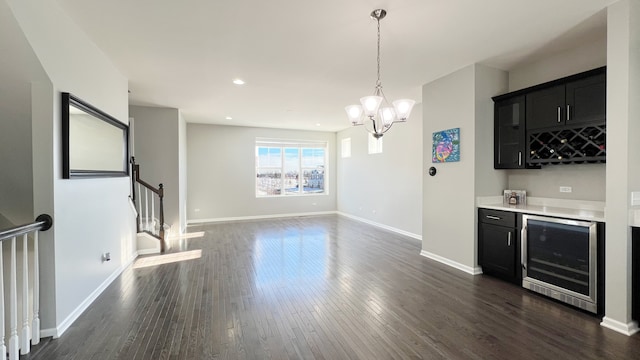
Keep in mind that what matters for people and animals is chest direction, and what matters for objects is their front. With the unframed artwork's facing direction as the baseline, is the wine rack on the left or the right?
on its left

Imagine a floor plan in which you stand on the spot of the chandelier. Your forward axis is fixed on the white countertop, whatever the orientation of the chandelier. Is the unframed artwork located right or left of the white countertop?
left

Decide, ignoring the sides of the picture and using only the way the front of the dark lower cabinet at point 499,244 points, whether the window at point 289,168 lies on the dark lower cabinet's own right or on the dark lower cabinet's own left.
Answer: on the dark lower cabinet's own right

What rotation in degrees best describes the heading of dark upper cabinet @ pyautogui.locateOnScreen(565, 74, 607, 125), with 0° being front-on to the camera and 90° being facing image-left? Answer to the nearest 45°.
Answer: approximately 45°
